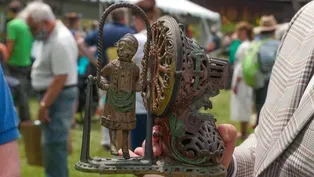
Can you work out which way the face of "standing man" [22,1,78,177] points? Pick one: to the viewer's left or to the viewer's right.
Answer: to the viewer's left

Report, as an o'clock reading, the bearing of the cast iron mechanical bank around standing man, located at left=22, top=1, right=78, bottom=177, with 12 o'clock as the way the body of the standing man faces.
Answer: The cast iron mechanical bank is roughly at 9 o'clock from the standing man.

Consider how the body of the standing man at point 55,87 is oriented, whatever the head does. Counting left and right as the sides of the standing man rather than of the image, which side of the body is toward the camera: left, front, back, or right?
left

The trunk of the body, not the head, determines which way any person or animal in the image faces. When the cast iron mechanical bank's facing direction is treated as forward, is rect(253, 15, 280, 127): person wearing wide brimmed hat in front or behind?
behind

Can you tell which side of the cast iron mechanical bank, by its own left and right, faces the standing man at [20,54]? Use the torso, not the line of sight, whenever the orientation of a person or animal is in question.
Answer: back

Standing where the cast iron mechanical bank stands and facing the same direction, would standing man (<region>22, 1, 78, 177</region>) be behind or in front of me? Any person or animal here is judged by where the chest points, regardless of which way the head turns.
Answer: behind

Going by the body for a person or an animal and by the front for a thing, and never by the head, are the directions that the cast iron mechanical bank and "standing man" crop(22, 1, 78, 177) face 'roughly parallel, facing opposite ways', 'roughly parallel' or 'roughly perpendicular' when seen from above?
roughly perpendicular

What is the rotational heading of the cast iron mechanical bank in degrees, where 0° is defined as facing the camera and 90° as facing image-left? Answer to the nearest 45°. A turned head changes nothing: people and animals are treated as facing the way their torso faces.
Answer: approximately 0°

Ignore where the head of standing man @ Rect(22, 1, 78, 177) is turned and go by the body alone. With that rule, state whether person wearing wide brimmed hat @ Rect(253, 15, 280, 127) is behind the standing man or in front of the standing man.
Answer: behind

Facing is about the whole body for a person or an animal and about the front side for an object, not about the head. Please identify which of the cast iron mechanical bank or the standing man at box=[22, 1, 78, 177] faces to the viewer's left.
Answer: the standing man

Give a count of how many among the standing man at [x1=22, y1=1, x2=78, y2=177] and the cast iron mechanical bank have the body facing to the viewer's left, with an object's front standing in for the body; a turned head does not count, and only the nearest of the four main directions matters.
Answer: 1

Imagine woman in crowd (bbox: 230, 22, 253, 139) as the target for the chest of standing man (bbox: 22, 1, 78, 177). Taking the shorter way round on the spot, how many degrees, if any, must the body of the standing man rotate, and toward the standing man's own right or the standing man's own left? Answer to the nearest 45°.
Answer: approximately 135° to the standing man's own right
